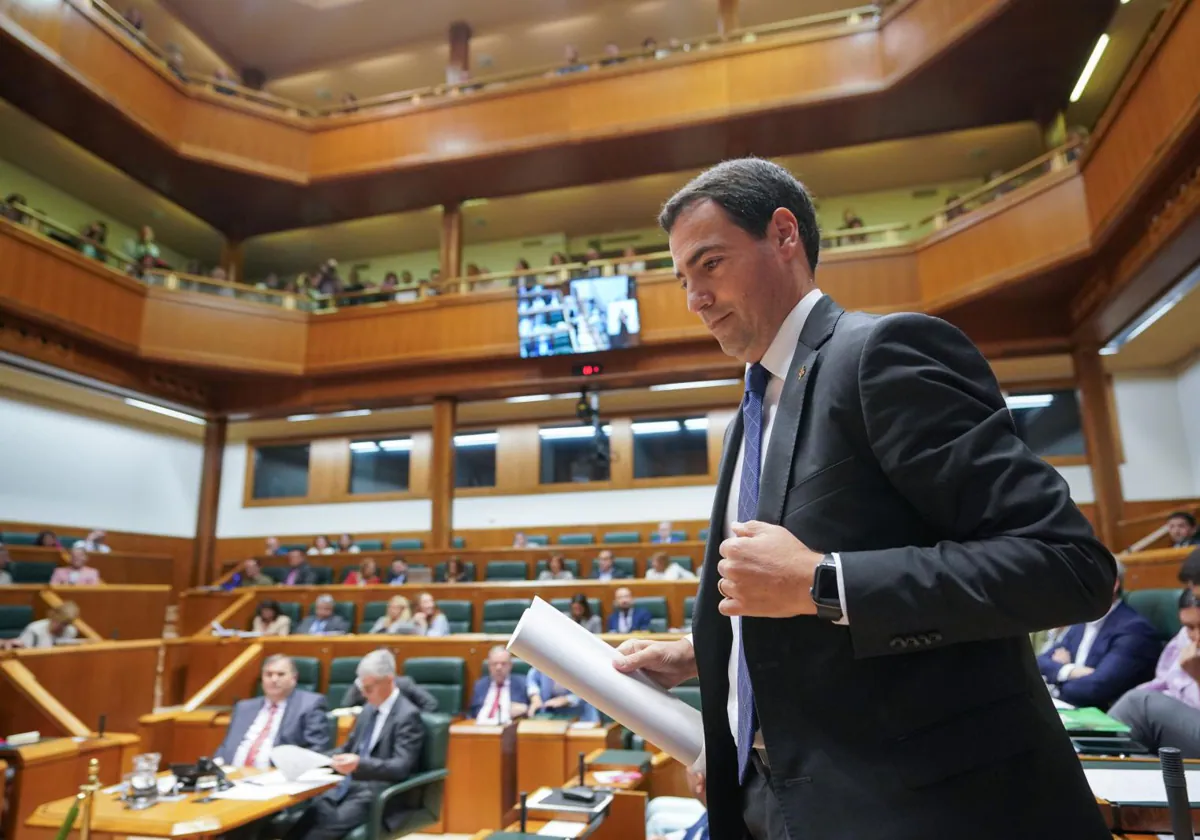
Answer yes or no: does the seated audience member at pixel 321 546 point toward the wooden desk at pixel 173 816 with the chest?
yes

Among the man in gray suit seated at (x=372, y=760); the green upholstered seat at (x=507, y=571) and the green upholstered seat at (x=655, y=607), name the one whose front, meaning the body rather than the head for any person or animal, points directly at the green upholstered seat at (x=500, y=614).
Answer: the green upholstered seat at (x=507, y=571)

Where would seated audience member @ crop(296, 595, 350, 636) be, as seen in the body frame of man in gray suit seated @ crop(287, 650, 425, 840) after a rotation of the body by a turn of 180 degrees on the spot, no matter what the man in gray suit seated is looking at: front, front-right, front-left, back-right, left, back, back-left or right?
front-left

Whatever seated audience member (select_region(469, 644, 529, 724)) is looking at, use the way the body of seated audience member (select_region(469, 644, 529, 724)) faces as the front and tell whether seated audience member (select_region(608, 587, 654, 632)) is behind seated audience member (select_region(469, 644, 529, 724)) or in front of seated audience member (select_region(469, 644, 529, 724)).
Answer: behind

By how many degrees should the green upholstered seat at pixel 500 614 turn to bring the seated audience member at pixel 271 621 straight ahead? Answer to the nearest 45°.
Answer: approximately 90° to its right

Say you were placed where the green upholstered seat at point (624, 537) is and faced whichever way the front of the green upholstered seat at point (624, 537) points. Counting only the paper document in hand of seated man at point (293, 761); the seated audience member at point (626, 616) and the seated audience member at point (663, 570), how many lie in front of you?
3

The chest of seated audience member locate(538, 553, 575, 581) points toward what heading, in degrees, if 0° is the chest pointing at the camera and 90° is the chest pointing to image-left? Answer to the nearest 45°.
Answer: approximately 0°
